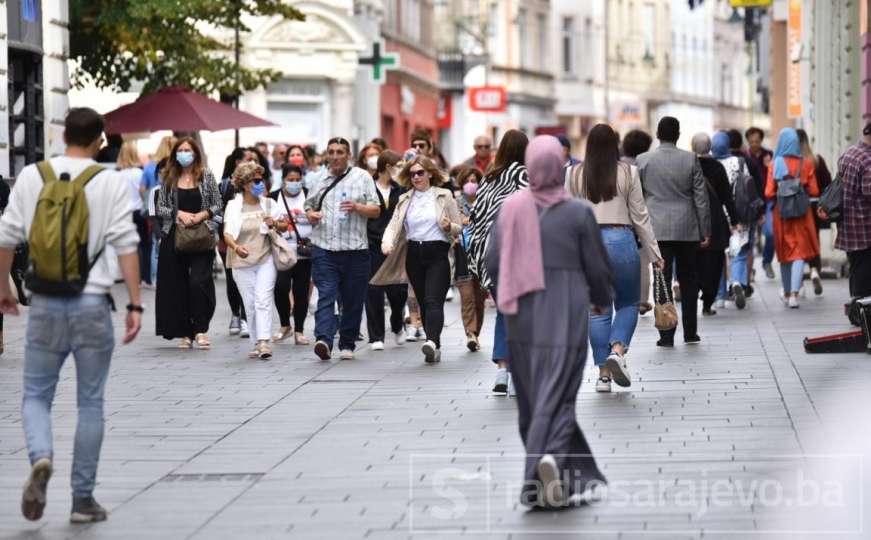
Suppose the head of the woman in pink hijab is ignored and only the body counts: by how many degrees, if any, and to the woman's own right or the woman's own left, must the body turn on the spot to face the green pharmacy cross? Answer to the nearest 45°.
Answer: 0° — they already face it

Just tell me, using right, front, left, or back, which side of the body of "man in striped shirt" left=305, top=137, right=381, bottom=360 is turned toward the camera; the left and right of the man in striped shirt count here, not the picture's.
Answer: front

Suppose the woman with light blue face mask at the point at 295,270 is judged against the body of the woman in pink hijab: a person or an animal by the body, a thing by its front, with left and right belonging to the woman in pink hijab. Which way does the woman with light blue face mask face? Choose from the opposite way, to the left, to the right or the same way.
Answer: the opposite way

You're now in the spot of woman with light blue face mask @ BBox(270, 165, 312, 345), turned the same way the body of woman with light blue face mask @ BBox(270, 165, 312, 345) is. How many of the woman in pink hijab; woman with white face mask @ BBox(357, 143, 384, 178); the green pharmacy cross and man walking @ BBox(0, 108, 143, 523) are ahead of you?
2

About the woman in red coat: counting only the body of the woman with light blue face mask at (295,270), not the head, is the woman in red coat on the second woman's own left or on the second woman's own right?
on the second woman's own left

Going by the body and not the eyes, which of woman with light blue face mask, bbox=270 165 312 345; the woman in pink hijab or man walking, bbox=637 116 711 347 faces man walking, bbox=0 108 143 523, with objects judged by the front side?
the woman with light blue face mask

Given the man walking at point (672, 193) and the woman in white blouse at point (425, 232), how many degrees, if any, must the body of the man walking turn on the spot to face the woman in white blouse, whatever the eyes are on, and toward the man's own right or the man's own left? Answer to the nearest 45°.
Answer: approximately 90° to the man's own left

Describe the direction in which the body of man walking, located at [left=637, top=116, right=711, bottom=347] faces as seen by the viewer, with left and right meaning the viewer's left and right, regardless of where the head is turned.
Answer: facing away from the viewer

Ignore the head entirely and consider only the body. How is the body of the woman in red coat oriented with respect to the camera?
away from the camera

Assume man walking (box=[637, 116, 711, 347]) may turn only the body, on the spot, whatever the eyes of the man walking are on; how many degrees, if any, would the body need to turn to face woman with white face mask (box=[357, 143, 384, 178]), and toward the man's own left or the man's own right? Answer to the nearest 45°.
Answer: approximately 45° to the man's own left

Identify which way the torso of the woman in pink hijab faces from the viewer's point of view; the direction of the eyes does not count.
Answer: away from the camera

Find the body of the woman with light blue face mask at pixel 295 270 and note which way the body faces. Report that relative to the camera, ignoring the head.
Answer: toward the camera

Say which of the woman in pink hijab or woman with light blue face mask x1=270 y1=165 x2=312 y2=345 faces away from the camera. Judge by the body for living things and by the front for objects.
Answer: the woman in pink hijab

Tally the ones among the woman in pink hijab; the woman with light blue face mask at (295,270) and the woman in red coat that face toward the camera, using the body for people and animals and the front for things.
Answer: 1

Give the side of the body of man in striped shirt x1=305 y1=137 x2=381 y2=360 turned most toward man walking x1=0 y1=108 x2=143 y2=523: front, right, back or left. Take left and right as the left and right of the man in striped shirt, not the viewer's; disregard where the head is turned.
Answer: front

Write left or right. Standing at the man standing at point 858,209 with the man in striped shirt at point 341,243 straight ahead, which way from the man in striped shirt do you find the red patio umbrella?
right
